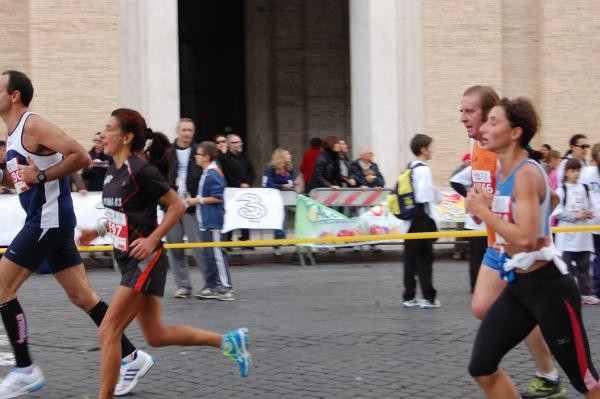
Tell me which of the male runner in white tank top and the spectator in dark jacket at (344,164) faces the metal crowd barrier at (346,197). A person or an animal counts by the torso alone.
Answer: the spectator in dark jacket

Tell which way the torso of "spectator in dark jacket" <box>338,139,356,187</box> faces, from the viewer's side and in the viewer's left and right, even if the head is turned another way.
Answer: facing the viewer

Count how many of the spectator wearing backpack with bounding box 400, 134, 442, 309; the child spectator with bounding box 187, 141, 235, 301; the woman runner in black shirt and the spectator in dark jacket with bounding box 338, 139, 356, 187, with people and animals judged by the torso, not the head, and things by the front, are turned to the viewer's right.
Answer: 1

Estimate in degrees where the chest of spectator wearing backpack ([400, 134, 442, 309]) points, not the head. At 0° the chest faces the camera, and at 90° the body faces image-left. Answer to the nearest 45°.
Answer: approximately 270°

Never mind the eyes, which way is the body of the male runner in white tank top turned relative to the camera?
to the viewer's left

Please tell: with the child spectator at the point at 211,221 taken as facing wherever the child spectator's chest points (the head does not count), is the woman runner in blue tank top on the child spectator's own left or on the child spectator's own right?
on the child spectator's own left

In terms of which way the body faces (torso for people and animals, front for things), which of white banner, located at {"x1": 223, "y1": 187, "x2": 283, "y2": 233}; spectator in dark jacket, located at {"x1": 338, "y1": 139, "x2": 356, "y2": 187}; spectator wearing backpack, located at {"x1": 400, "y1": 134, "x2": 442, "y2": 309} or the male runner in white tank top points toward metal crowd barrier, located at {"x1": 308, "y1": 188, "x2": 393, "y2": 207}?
the spectator in dark jacket

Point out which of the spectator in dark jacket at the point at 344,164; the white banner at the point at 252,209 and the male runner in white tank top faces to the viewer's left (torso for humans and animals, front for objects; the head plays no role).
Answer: the male runner in white tank top

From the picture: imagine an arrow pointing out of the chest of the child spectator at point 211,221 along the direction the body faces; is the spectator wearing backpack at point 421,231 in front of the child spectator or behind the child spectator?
behind

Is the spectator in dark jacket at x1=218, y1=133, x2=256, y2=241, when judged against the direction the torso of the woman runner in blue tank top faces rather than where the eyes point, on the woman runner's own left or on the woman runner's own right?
on the woman runner's own right

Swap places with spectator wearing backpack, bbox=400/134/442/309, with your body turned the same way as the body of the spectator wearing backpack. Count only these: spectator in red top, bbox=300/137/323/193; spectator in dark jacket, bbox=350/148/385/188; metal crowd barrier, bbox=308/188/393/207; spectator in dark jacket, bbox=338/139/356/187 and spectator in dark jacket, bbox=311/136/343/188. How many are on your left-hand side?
5

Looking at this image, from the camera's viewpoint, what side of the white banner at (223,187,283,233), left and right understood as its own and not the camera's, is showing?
front
